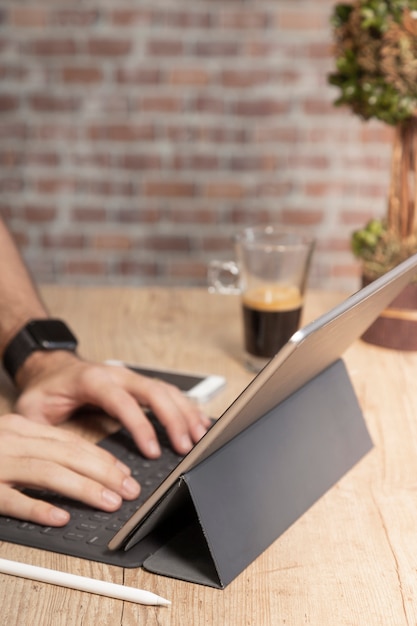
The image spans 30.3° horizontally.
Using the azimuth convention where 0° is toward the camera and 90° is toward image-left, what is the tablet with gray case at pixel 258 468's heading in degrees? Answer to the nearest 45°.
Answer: approximately 135°

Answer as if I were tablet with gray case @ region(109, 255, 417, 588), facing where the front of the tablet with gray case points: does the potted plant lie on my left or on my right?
on my right

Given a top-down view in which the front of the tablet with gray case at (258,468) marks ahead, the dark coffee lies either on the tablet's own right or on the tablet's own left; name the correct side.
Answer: on the tablet's own right

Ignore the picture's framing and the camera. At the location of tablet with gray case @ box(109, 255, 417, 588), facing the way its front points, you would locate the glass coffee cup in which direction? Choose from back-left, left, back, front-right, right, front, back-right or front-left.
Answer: front-right
